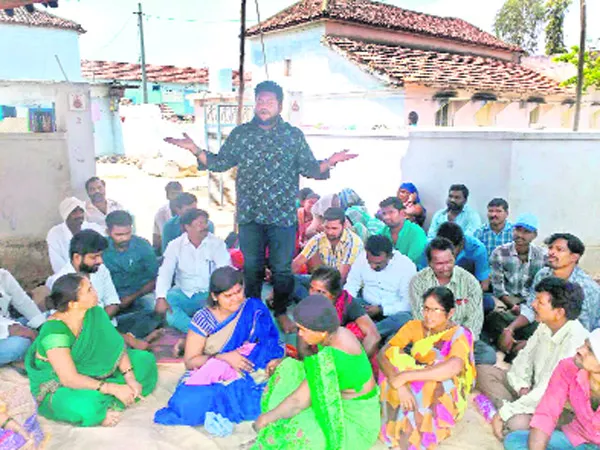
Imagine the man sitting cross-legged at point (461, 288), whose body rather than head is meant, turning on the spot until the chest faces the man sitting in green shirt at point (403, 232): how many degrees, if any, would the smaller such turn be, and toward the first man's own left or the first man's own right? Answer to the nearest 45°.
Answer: approximately 135° to the first man's own right

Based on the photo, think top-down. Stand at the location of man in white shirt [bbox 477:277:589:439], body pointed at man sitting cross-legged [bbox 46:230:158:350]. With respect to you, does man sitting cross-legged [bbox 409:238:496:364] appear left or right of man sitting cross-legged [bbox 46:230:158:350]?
right

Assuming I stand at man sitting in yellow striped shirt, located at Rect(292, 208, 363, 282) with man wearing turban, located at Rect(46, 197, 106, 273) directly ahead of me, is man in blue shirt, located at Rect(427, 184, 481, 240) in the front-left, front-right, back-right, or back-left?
back-right

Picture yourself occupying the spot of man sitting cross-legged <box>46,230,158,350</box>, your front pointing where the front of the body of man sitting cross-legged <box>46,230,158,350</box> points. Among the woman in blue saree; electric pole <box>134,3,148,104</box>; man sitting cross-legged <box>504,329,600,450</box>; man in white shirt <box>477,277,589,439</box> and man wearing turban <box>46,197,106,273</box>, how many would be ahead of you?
3

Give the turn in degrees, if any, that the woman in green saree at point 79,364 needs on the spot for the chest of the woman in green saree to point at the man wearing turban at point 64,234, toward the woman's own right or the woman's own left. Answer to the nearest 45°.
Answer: approximately 135° to the woman's own left

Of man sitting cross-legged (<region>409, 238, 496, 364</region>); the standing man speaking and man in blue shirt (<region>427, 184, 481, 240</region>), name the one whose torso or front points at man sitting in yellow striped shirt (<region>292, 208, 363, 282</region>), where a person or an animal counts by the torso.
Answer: the man in blue shirt

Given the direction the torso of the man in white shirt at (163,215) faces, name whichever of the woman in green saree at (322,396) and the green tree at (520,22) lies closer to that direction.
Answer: the woman in green saree

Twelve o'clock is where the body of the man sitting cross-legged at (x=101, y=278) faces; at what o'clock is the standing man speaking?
The standing man speaking is roughly at 11 o'clock from the man sitting cross-legged.

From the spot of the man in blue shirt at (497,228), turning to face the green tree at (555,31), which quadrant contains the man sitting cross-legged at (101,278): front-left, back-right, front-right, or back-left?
back-left

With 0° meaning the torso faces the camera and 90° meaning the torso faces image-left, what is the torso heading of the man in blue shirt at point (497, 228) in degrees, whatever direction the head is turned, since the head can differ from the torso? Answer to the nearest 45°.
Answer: approximately 45°
